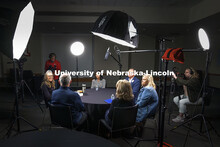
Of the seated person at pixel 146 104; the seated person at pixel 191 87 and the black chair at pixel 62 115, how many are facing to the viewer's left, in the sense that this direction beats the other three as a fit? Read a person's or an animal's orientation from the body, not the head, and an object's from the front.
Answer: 2

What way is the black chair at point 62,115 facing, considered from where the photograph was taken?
facing away from the viewer and to the right of the viewer

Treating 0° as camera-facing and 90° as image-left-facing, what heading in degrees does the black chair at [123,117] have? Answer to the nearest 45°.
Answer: approximately 135°

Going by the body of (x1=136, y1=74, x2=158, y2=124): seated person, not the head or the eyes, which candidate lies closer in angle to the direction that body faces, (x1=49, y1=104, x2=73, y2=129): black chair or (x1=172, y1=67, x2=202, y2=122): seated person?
the black chair

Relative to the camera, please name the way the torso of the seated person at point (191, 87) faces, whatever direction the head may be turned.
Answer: to the viewer's left

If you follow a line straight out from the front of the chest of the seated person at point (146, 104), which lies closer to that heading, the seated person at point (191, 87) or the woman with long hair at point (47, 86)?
the woman with long hair

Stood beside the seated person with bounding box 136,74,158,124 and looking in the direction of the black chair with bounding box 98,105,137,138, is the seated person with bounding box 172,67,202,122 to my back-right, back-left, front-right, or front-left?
back-left

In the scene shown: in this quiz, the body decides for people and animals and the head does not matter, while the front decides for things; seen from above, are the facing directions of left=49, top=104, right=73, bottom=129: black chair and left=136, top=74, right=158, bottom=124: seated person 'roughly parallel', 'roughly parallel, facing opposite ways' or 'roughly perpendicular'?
roughly perpendicular

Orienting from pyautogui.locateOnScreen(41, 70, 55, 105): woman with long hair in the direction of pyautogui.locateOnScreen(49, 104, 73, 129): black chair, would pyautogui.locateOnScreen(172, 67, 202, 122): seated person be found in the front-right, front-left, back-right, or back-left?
front-left

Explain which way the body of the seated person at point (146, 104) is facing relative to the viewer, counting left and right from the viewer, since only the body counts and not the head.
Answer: facing to the left of the viewer

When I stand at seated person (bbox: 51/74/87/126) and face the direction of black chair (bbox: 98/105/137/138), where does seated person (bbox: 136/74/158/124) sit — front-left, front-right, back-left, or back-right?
front-left

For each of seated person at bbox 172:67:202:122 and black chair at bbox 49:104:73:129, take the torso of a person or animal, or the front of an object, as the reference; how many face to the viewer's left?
1

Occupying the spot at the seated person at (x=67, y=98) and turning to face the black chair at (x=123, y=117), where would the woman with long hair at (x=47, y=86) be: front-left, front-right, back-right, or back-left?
back-left

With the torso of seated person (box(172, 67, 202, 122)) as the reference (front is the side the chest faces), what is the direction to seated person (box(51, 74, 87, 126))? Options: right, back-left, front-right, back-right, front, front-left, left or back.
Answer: front-left

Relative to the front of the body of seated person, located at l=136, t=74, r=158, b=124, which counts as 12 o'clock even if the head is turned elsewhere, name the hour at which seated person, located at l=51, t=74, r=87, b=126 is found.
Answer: seated person, located at l=51, t=74, r=87, b=126 is roughly at 11 o'clock from seated person, located at l=136, t=74, r=158, b=124.
